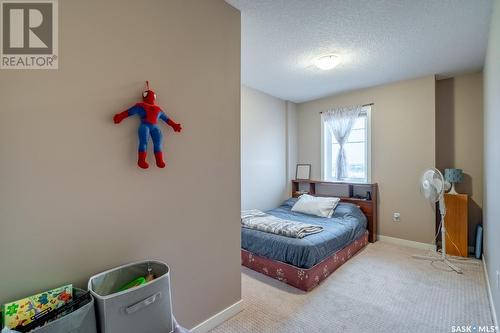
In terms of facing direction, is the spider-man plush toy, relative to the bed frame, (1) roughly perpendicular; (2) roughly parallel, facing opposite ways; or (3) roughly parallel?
roughly perpendicular

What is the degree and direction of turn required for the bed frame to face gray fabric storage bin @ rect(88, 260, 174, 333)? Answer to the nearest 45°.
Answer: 0° — it already faces it

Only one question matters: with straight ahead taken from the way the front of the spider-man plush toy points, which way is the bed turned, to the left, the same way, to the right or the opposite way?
to the right

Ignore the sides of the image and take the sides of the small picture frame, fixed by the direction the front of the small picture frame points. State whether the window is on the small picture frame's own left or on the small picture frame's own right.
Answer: on the small picture frame's own left

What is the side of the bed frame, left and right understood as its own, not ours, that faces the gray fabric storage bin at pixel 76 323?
front

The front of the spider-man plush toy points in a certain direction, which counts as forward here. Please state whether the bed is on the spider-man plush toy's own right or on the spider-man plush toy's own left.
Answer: on the spider-man plush toy's own left

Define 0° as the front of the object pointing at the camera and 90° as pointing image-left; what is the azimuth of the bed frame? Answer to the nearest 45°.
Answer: approximately 45°

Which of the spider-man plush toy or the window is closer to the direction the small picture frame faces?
the spider-man plush toy

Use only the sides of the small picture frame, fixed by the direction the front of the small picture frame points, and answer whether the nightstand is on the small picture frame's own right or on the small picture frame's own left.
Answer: on the small picture frame's own left

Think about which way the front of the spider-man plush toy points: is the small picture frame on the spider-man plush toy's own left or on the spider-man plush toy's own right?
on the spider-man plush toy's own left

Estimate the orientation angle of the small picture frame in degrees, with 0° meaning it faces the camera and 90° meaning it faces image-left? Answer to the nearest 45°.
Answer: approximately 0°
